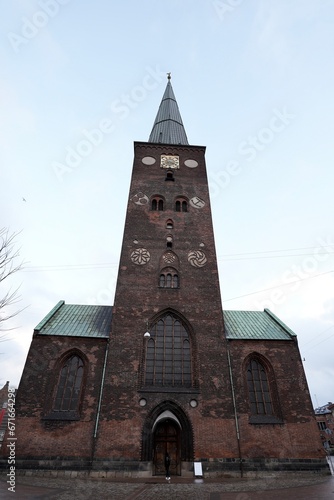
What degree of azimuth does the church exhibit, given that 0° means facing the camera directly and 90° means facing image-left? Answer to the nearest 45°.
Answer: approximately 0°
